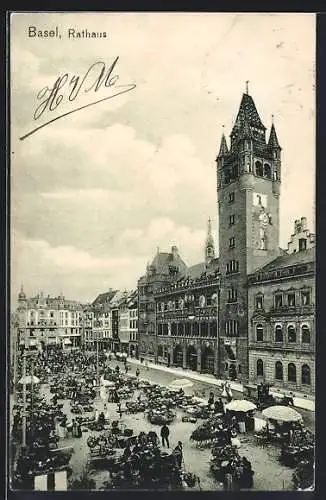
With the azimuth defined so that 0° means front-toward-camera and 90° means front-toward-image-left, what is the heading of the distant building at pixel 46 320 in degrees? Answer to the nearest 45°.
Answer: approximately 0°

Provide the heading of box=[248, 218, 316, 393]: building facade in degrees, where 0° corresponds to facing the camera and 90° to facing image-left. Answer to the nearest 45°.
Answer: approximately 45°

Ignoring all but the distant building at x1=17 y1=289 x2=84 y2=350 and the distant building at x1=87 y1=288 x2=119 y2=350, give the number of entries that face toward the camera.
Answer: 2

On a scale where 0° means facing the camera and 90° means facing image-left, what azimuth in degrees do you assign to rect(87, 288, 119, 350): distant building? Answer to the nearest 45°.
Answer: approximately 0°

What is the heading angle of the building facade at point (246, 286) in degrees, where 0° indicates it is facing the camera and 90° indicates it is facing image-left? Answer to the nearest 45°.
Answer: approximately 45°
